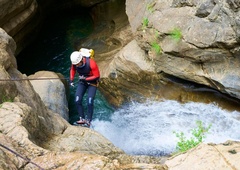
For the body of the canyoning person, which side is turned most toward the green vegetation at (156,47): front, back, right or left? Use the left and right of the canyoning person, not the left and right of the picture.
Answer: back

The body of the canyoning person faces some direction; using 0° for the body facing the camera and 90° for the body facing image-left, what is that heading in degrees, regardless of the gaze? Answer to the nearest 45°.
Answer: approximately 45°

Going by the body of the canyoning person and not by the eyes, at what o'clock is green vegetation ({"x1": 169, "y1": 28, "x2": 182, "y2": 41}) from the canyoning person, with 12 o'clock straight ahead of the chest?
The green vegetation is roughly at 7 o'clock from the canyoning person.

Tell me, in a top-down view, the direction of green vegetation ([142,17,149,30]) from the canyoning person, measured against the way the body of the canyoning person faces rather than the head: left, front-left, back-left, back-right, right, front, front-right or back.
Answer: back
